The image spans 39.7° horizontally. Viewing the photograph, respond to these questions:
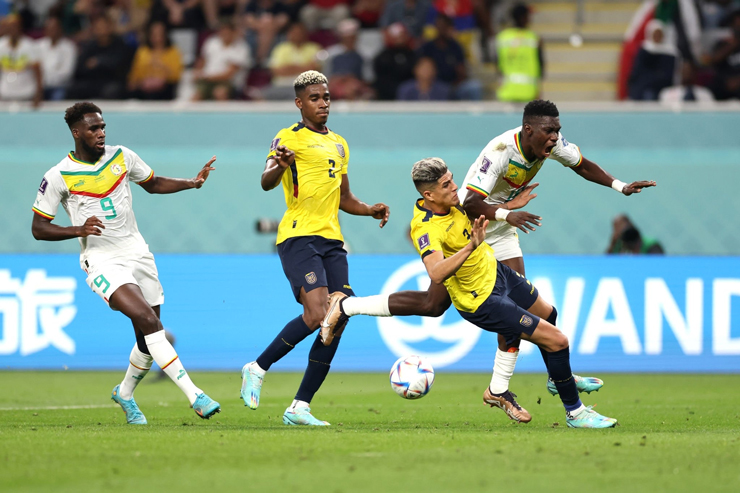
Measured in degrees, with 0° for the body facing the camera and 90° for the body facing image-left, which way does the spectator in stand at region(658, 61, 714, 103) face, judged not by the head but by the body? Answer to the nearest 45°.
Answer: approximately 0°

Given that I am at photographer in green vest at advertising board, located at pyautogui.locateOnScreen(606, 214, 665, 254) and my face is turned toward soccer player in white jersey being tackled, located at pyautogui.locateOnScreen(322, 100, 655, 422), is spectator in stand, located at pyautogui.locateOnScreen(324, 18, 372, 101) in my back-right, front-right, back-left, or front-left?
back-right

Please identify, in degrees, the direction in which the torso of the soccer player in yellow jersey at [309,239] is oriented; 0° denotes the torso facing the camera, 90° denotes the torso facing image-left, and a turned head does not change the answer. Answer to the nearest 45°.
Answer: approximately 315°

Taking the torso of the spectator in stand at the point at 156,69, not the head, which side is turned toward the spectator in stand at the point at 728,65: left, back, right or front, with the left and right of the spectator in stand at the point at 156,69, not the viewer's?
left

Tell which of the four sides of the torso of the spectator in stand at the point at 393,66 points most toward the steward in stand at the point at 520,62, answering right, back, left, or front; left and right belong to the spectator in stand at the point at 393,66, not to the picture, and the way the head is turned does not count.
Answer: left

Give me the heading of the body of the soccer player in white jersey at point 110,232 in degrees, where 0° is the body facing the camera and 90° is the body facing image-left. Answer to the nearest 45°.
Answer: approximately 315°

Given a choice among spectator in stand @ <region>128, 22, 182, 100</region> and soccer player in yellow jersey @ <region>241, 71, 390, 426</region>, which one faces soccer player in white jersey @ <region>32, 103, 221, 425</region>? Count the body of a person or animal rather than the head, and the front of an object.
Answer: the spectator in stand

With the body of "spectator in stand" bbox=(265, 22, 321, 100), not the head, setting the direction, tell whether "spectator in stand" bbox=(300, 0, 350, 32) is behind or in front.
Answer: behind

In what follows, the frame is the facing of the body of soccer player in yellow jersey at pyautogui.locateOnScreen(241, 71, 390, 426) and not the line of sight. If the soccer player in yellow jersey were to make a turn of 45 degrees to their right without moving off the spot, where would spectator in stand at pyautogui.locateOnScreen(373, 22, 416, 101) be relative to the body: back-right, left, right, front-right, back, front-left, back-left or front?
back

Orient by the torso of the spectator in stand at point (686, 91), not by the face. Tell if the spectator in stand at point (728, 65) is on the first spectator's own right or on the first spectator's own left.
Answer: on the first spectator's own left
